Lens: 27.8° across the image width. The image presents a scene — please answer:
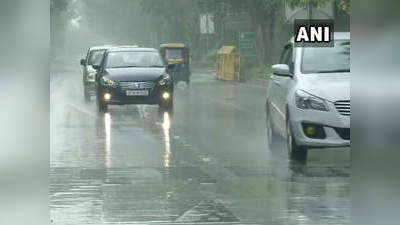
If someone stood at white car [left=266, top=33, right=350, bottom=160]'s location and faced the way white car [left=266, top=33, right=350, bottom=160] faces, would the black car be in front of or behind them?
behind

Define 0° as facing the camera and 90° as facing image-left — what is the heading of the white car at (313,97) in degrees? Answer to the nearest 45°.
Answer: approximately 0°

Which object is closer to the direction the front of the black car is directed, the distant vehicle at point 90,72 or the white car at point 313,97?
the white car

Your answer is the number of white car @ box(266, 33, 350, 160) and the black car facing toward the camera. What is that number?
2

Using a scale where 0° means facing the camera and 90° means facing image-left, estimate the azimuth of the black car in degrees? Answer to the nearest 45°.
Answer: approximately 0°

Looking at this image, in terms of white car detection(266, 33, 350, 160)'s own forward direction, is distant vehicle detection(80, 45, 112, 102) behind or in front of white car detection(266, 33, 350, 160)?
behind

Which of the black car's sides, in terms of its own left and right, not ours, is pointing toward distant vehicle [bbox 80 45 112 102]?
back
